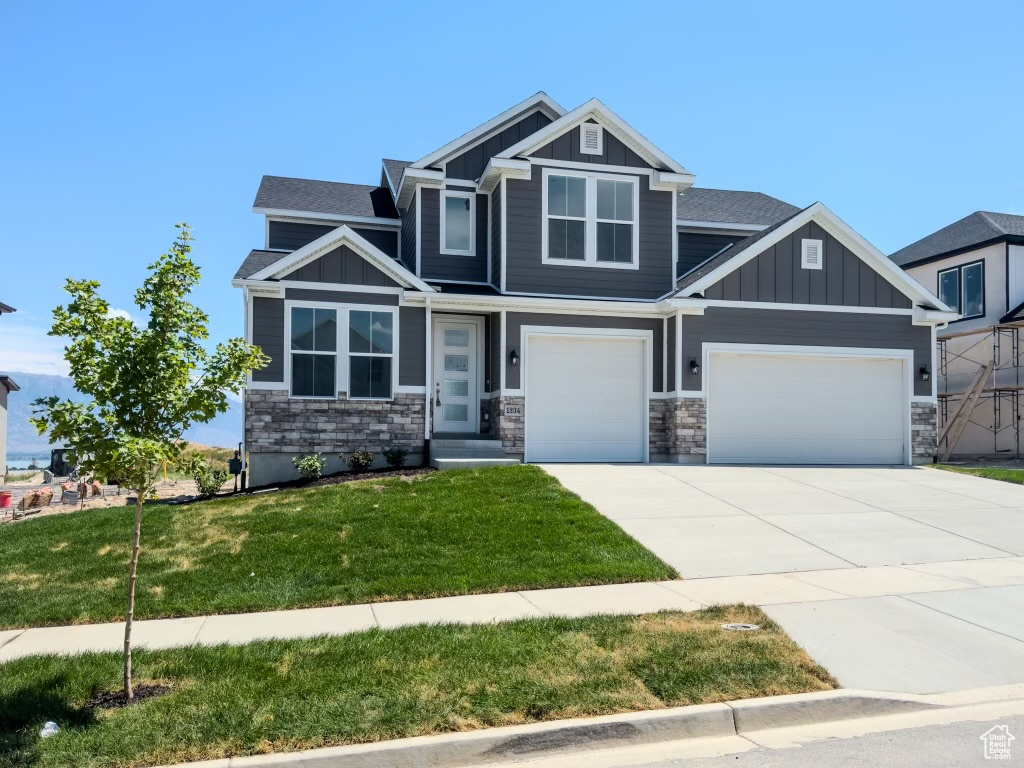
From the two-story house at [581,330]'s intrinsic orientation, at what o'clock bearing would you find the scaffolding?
The scaffolding is roughly at 8 o'clock from the two-story house.

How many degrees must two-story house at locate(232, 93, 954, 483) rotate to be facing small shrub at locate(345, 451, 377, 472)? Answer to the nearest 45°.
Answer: approximately 45° to its right

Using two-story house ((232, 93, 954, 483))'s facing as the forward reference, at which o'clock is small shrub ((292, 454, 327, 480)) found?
The small shrub is roughly at 2 o'clock from the two-story house.

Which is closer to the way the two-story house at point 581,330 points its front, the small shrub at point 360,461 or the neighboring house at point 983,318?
the small shrub

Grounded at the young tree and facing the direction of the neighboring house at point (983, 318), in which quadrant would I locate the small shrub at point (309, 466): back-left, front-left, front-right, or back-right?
front-left

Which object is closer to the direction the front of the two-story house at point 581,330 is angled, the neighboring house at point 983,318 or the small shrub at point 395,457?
the small shrub

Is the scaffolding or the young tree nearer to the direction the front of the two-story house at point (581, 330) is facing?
the young tree

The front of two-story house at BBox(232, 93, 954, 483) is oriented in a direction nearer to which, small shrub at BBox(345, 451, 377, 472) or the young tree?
the young tree

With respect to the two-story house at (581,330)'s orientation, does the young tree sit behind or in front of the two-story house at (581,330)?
in front

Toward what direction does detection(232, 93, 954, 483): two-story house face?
toward the camera

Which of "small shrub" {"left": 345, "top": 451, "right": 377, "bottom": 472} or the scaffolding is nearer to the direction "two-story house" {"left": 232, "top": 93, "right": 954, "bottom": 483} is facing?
the small shrub

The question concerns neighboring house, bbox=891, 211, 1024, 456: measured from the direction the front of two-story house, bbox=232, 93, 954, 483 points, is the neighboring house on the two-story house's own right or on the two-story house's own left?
on the two-story house's own left

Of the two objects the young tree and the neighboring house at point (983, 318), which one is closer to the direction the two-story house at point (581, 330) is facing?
the young tree
